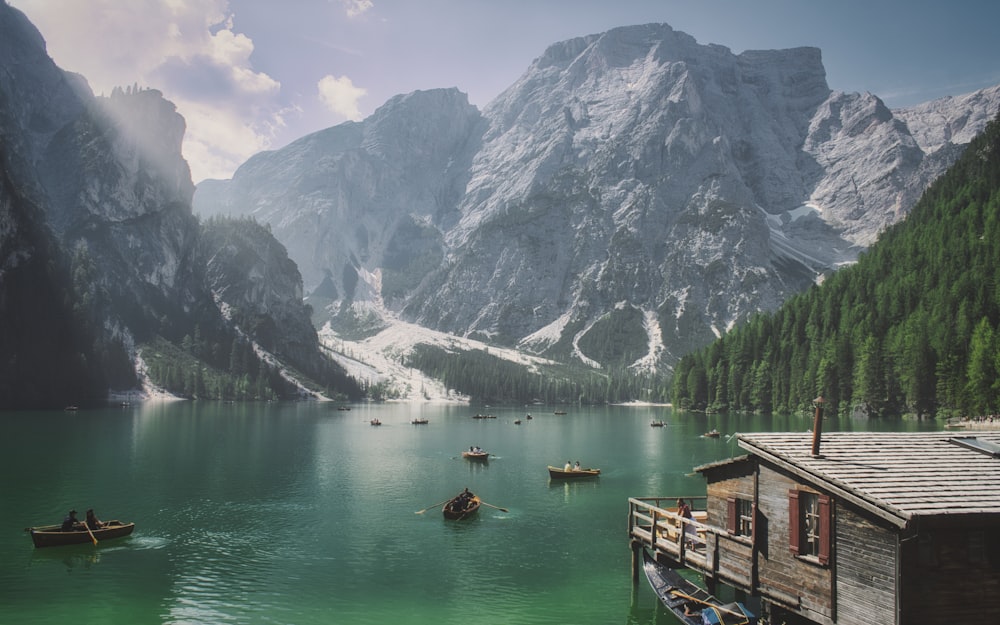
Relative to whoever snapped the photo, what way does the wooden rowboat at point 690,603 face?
facing away from the viewer and to the left of the viewer
